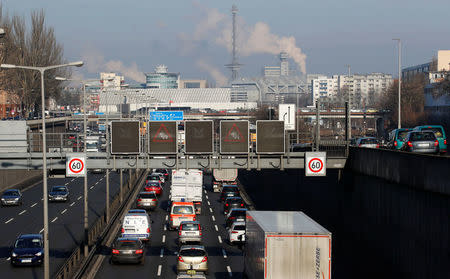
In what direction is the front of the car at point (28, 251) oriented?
toward the camera

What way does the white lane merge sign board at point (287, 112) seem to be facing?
toward the camera

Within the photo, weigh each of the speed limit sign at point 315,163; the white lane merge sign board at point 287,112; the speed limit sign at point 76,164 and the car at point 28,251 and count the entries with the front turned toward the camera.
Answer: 4

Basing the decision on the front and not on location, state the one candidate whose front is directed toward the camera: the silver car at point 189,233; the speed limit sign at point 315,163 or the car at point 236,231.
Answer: the speed limit sign

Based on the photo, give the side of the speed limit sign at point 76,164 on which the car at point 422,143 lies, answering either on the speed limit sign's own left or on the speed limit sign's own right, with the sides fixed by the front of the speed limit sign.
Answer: on the speed limit sign's own left

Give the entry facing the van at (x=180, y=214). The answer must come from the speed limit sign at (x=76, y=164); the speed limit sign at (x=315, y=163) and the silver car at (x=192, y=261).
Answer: the silver car

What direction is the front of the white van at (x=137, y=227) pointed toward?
away from the camera

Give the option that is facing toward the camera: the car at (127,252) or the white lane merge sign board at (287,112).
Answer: the white lane merge sign board

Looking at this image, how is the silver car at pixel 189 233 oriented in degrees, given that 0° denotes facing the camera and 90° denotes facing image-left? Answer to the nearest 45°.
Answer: approximately 180°

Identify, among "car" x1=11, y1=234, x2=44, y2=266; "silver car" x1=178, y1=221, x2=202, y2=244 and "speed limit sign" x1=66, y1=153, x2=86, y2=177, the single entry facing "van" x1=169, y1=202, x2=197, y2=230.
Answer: the silver car

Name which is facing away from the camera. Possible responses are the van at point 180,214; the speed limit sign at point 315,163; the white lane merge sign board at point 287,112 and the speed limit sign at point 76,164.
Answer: the van
